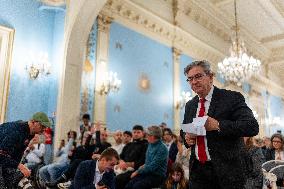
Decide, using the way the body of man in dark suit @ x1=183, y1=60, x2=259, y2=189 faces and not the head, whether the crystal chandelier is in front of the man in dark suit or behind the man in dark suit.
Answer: behind

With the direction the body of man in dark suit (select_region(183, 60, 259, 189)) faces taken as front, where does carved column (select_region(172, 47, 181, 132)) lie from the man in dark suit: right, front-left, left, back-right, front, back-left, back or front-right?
back-right

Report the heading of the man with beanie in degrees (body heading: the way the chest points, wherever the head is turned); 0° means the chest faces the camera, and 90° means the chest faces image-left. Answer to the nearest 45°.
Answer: approximately 270°

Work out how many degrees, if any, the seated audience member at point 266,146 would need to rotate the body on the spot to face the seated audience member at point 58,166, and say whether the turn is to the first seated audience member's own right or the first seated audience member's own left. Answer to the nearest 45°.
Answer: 0° — they already face them

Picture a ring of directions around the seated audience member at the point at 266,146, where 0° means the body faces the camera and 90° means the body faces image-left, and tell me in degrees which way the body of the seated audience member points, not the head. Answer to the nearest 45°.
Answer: approximately 45°

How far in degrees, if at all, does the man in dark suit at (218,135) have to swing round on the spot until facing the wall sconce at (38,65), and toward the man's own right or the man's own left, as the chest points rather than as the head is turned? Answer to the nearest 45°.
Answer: approximately 90° to the man's own right

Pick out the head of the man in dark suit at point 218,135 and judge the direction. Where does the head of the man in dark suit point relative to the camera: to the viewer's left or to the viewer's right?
to the viewer's left
